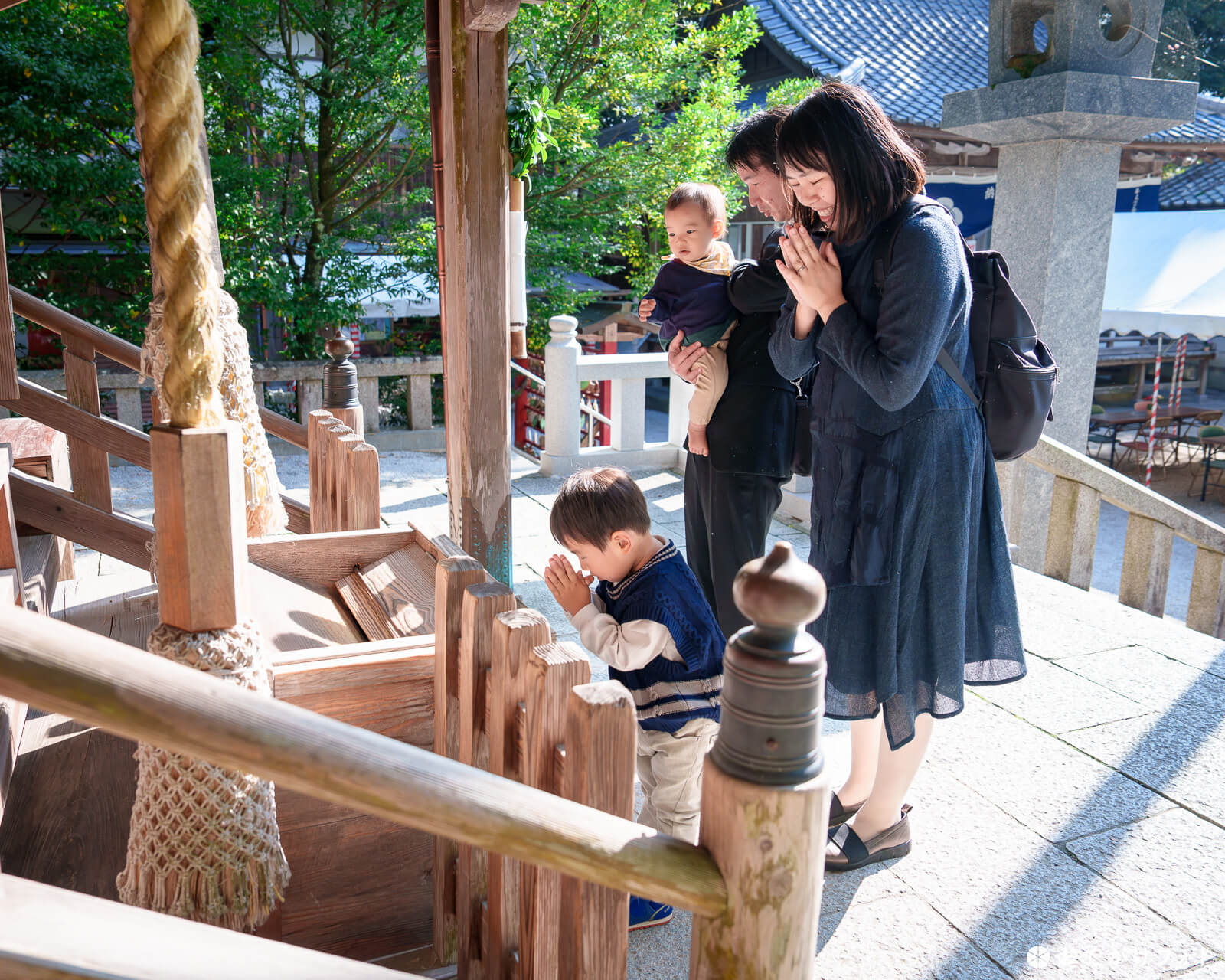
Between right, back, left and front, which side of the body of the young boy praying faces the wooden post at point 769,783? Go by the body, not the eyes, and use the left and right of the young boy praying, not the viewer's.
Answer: left

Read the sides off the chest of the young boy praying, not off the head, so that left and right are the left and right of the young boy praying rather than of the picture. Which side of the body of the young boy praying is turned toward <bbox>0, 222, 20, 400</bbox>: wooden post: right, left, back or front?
front

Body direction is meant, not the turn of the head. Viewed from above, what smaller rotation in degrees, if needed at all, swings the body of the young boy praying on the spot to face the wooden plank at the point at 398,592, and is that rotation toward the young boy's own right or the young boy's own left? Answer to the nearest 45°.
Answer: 0° — they already face it

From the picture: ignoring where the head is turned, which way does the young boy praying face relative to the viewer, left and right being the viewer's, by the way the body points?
facing to the left of the viewer

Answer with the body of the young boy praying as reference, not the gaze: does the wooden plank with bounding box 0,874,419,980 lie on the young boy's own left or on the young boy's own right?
on the young boy's own left

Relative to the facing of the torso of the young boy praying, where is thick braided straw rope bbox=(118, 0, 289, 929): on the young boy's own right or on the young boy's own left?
on the young boy's own left

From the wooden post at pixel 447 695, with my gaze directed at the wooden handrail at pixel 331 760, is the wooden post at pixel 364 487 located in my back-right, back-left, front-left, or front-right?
back-right

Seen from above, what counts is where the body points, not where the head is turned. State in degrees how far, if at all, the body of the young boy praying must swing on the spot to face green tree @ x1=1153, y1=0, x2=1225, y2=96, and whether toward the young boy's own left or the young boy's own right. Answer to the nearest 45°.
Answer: approximately 135° to the young boy's own right

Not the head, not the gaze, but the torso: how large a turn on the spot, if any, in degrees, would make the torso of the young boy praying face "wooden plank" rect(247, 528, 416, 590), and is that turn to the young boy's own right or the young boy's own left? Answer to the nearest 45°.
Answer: approximately 45° to the young boy's own right

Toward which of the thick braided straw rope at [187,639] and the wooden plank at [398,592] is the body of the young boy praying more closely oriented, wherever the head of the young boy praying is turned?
the wooden plank

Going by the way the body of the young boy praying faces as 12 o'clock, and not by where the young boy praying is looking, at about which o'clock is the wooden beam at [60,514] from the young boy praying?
The wooden beam is roughly at 1 o'clock from the young boy praying.

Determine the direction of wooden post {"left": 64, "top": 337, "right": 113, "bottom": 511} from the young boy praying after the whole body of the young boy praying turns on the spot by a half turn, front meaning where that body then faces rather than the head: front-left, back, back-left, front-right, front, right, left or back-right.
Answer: back-left

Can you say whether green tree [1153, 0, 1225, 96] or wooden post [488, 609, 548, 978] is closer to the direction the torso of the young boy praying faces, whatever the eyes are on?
the wooden post

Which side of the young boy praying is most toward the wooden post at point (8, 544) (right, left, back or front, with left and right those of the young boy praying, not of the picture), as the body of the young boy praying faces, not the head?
front

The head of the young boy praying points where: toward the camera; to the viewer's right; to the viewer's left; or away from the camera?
to the viewer's left

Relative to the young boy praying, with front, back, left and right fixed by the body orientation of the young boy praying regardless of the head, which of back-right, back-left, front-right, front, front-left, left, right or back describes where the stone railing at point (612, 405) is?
right

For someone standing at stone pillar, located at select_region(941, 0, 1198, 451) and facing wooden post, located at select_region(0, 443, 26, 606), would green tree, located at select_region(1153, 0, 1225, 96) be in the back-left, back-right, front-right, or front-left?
back-right
